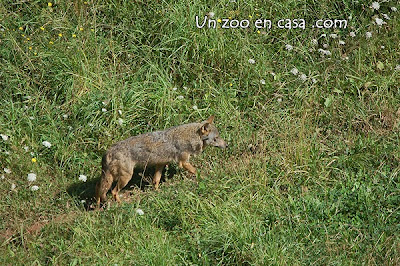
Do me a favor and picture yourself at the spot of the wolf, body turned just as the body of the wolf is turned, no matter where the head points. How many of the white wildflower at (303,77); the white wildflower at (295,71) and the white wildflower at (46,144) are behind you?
1

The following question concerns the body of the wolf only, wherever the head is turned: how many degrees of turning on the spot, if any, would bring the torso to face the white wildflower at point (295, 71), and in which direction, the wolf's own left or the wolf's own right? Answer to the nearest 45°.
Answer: approximately 45° to the wolf's own left

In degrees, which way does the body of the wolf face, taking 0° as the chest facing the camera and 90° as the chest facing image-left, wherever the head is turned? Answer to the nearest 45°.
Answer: approximately 270°

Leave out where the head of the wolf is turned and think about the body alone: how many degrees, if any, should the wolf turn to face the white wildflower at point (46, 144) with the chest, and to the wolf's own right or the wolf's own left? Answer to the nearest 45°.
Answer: approximately 180°

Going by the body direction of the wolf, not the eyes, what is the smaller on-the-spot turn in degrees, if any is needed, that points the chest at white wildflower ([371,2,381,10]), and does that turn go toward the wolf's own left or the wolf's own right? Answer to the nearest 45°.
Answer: approximately 45° to the wolf's own left

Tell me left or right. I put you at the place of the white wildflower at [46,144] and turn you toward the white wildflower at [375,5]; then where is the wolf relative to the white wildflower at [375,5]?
right

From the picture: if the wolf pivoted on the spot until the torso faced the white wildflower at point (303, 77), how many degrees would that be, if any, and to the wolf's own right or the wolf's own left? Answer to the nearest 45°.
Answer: approximately 45° to the wolf's own left

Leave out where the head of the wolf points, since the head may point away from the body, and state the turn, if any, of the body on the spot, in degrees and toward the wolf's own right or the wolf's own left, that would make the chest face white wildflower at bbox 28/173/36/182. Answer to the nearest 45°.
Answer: approximately 180°
